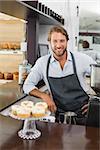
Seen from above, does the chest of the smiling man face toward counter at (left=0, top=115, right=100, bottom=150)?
yes

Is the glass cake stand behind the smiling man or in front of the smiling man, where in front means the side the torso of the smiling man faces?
in front

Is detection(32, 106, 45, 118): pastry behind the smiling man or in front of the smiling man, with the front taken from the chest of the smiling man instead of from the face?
in front

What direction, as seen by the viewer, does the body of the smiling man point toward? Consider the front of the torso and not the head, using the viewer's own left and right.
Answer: facing the viewer

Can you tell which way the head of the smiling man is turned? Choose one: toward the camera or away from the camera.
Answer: toward the camera
